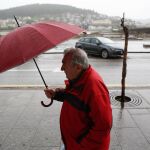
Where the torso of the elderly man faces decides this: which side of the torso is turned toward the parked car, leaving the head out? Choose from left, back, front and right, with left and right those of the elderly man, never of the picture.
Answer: right

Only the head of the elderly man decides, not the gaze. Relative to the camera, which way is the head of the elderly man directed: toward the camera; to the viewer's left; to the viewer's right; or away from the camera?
to the viewer's left

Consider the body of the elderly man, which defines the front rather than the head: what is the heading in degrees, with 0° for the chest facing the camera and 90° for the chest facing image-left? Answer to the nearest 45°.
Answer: approximately 90°

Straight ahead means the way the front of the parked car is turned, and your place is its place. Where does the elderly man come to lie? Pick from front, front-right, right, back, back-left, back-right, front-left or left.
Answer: front-right
